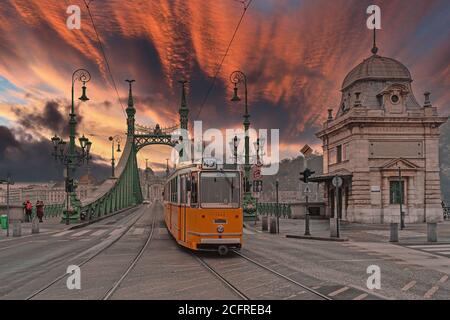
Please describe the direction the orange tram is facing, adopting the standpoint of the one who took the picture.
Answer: facing the viewer and to the right of the viewer

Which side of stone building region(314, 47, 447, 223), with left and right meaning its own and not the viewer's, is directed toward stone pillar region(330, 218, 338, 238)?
front

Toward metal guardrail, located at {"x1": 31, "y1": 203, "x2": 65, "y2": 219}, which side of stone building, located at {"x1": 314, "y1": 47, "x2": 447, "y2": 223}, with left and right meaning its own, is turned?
right

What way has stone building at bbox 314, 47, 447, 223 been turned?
toward the camera

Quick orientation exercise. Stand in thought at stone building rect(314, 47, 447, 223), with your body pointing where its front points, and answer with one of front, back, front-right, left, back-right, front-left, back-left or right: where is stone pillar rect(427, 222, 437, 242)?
front

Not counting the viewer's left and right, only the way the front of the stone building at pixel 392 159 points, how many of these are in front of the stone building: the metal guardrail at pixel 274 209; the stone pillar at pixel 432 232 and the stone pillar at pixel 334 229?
2

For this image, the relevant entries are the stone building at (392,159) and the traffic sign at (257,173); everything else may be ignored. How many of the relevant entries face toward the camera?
2

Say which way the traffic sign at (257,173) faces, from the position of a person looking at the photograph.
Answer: facing the viewer

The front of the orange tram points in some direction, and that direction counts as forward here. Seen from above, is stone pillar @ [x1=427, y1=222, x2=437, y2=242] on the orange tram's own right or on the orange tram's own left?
on the orange tram's own left

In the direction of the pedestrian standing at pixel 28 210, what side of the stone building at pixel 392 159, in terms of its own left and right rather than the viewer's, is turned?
right
